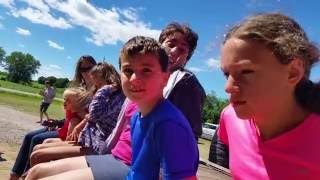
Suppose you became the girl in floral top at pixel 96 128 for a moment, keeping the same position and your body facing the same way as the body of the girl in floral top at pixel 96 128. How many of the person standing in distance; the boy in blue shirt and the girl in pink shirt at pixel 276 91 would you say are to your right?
1

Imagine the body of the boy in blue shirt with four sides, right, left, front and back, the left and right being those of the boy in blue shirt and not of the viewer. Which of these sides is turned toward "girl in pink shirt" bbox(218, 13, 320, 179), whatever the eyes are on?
left

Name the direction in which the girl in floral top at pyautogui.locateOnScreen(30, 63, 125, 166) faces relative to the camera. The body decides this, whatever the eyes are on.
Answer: to the viewer's left

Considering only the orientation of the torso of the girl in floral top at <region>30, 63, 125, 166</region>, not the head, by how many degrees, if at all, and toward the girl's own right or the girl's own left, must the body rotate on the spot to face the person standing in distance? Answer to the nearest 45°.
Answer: approximately 90° to the girl's own right

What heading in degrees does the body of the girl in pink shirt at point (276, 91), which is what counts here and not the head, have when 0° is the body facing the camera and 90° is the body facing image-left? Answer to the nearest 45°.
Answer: approximately 45°

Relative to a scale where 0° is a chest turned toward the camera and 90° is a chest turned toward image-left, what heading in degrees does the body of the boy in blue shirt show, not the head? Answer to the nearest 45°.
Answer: approximately 45°

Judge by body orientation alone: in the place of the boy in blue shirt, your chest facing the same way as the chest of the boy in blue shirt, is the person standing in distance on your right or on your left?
on your right

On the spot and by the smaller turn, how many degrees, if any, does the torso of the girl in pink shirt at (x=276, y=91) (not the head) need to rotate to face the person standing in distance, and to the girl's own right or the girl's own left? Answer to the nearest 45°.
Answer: approximately 90° to the girl's own right
